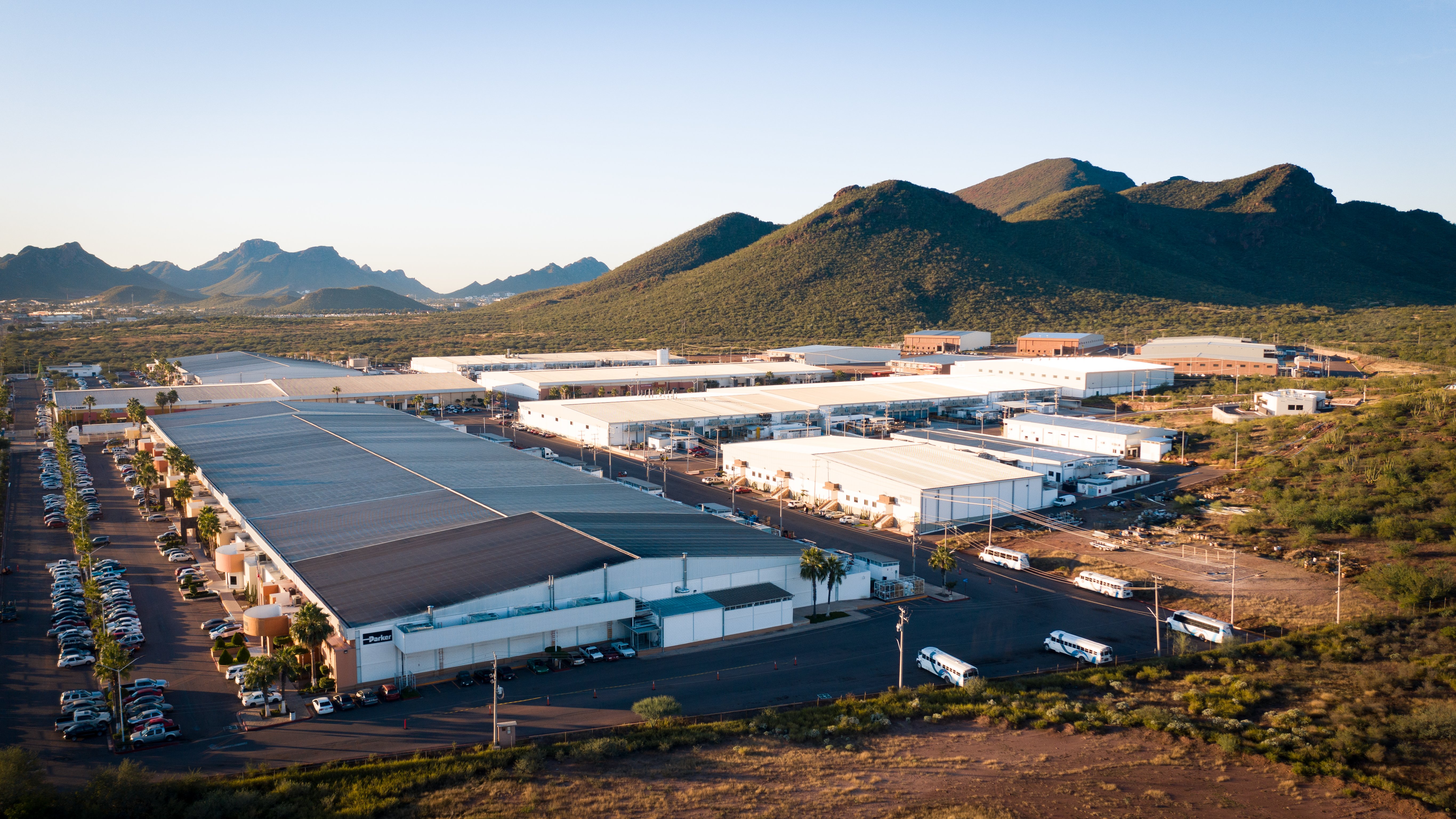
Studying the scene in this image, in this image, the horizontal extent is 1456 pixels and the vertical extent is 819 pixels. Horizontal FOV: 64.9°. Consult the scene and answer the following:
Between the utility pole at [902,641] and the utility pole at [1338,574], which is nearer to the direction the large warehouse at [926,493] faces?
the utility pole at [902,641]

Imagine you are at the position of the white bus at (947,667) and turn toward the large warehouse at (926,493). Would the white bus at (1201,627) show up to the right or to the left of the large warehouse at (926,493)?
right

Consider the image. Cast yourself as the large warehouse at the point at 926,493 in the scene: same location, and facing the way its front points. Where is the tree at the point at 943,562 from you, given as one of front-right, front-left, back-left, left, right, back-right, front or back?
front-left

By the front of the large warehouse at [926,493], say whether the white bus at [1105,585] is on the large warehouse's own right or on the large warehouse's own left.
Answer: on the large warehouse's own left

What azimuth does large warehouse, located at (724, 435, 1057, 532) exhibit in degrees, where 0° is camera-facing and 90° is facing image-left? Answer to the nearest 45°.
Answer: approximately 45°

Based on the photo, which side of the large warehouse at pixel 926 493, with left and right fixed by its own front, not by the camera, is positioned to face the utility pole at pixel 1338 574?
left

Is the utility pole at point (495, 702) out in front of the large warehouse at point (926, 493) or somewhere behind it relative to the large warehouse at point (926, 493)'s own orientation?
in front

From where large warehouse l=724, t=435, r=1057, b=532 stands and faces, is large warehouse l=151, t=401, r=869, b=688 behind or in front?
in front
